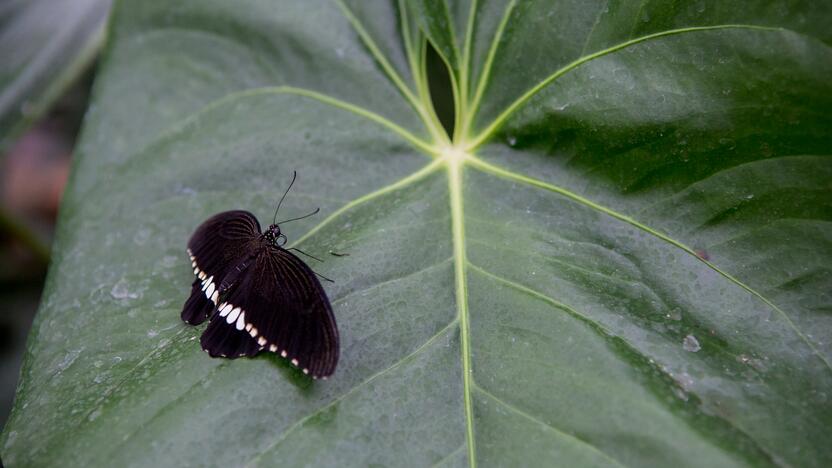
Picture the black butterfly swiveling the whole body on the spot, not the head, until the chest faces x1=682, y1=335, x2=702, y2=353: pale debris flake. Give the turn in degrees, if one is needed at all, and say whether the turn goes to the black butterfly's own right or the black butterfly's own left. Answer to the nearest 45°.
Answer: approximately 45° to the black butterfly's own right

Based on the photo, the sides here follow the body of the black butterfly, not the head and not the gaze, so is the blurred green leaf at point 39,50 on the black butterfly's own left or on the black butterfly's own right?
on the black butterfly's own left

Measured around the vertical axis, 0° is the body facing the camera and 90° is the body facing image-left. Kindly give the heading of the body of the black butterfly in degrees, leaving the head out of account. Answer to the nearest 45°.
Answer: approximately 225°
